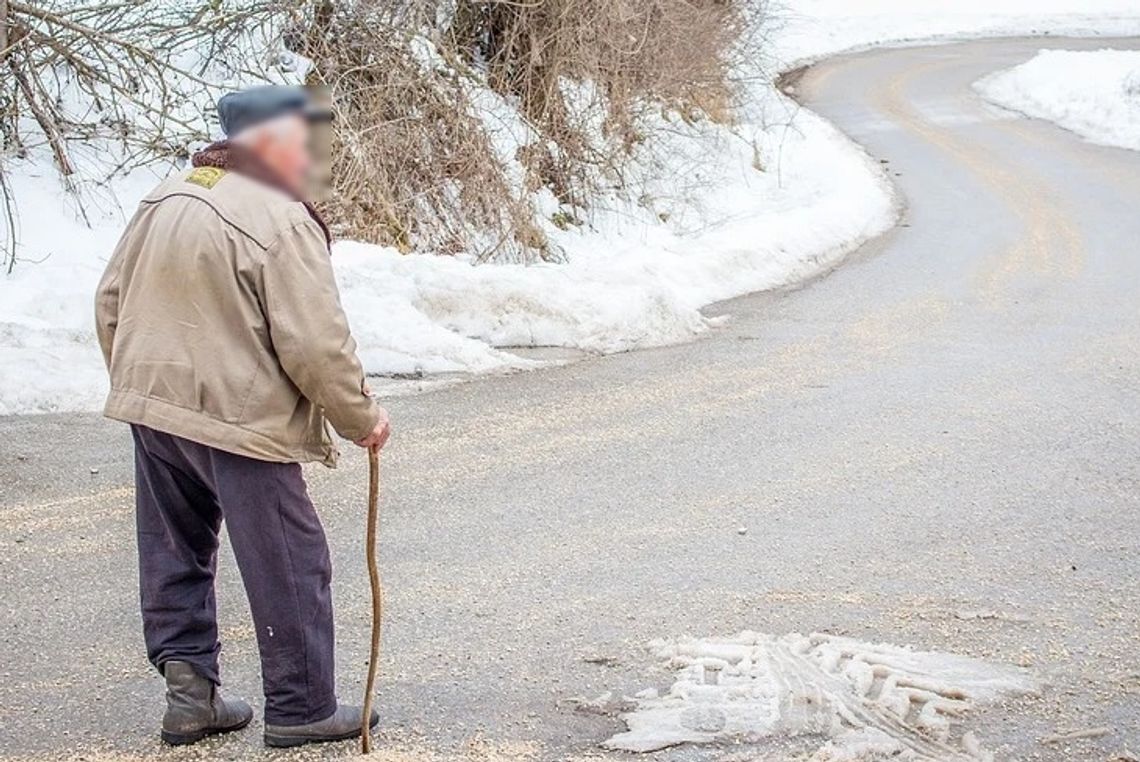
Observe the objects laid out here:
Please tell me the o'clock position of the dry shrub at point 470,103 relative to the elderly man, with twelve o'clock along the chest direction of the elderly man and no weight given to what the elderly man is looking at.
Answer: The dry shrub is roughly at 11 o'clock from the elderly man.

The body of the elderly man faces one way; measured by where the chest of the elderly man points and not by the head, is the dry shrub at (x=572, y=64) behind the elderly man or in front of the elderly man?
in front

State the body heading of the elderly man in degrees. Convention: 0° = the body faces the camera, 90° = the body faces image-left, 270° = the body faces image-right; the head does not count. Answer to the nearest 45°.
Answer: approximately 225°

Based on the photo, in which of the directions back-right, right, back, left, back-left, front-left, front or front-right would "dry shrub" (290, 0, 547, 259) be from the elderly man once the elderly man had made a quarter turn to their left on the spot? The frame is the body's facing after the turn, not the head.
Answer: front-right
